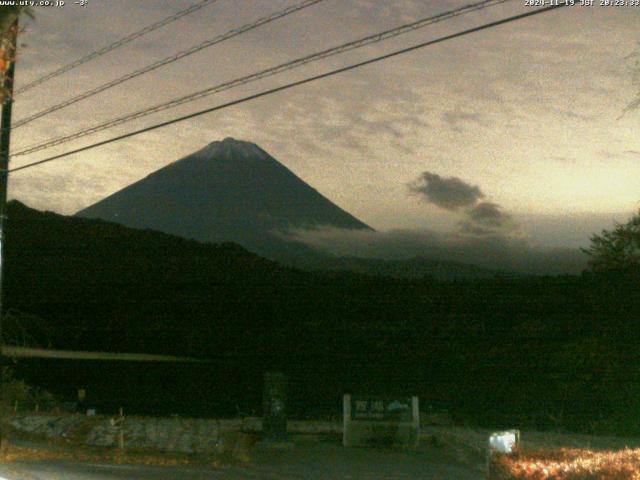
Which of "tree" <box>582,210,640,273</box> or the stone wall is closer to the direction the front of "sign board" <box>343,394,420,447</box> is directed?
the stone wall

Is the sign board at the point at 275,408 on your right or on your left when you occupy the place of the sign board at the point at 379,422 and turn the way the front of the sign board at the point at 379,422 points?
on your right

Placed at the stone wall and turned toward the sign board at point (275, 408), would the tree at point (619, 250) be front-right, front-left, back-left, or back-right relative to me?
front-left

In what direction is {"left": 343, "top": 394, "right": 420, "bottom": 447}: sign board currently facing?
toward the camera

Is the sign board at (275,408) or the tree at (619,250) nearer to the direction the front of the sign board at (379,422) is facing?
the sign board

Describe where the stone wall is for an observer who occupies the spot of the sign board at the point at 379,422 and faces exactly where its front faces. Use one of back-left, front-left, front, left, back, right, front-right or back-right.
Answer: right

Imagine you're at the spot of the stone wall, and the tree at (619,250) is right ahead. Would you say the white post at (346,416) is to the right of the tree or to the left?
right

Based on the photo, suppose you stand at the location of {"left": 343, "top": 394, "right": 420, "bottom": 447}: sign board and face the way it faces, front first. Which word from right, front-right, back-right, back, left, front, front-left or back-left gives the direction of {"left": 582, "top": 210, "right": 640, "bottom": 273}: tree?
back-left

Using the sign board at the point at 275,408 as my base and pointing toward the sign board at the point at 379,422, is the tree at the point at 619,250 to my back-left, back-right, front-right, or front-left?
front-left
